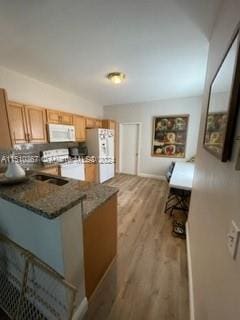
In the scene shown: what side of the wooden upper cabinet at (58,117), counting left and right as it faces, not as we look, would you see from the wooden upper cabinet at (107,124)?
left

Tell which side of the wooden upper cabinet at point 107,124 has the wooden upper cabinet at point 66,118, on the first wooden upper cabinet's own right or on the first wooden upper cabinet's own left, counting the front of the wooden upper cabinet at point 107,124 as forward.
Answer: on the first wooden upper cabinet's own right

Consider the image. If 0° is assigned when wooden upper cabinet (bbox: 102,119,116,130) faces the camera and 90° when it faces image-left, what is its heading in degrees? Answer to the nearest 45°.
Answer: approximately 315°

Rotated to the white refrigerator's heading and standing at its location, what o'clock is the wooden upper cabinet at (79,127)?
The wooden upper cabinet is roughly at 4 o'clock from the white refrigerator.

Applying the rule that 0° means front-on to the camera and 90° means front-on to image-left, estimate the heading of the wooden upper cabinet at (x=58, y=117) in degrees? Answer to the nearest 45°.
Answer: approximately 315°

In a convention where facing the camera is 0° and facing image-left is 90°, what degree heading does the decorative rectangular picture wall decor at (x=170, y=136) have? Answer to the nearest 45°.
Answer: approximately 0°

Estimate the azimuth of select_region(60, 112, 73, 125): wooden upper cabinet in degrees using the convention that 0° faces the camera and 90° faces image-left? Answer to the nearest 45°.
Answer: approximately 315°

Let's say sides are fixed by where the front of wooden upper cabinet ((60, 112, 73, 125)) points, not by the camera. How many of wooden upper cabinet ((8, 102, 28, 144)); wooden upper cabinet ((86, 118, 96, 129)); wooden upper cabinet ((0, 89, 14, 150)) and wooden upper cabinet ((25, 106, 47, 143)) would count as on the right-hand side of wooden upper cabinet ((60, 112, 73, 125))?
3
